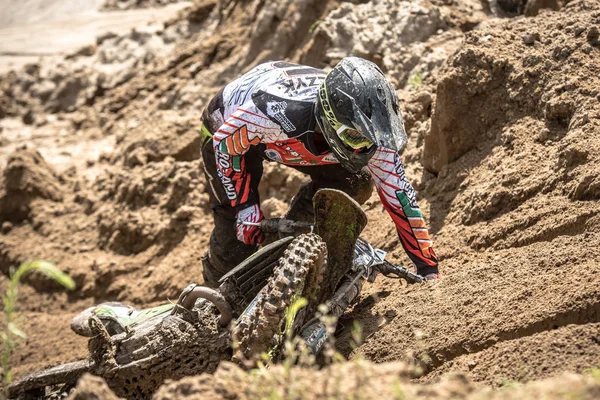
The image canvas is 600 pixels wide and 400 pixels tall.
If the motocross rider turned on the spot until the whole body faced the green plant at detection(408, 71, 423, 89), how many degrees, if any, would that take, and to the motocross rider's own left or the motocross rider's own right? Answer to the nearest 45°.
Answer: approximately 135° to the motocross rider's own left

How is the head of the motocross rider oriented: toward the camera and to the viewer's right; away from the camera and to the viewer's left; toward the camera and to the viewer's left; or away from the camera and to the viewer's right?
toward the camera and to the viewer's right

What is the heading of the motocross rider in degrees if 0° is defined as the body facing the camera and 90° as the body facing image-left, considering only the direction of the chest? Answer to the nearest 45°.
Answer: approximately 315°
